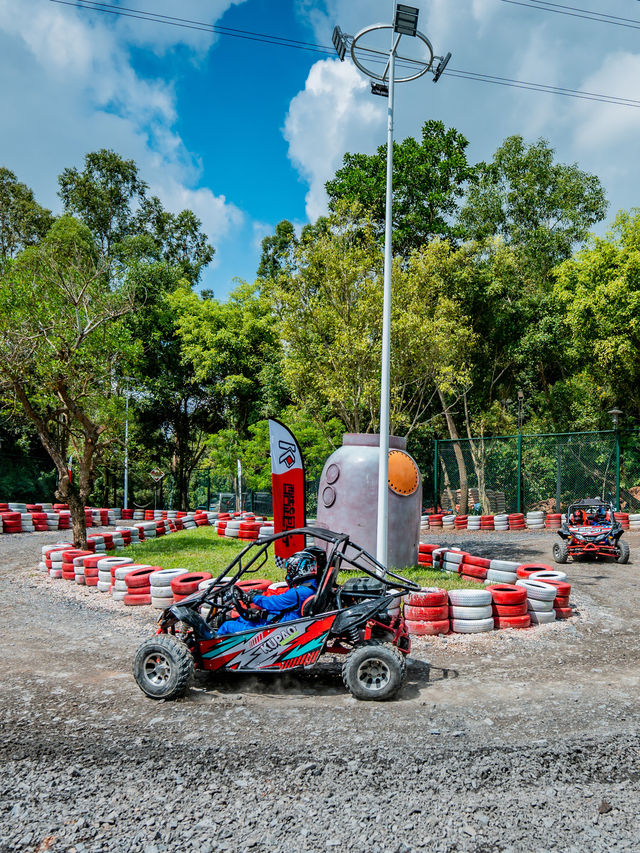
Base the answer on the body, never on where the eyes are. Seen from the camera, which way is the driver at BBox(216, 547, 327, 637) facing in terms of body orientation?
to the viewer's left

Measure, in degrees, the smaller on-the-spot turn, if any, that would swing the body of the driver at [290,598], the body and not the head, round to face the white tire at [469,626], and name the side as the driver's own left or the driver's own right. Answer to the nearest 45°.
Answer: approximately 135° to the driver's own right

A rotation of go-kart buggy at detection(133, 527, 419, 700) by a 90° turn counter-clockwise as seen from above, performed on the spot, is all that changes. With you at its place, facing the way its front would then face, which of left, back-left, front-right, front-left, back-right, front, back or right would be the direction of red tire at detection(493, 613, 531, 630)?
back-left

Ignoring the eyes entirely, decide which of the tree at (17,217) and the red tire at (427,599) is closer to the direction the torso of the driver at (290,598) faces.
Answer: the tree

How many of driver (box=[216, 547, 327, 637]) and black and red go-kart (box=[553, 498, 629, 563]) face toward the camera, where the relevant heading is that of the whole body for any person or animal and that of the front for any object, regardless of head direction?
1

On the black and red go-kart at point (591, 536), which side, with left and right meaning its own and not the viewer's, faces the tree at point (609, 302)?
back

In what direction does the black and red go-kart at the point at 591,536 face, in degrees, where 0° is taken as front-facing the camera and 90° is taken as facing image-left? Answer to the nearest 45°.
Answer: approximately 0°

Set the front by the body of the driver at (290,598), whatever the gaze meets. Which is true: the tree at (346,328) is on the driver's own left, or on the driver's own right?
on the driver's own right

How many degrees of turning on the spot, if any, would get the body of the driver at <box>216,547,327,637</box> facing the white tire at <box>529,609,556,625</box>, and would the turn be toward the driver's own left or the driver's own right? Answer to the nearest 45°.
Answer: approximately 135° to the driver's own right

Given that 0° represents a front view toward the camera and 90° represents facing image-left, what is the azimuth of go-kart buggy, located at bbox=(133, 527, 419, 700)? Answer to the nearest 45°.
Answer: approximately 90°

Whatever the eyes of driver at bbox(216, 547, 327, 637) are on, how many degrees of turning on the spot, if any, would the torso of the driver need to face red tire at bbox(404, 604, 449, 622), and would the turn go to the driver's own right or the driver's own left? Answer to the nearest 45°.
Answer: approximately 135° to the driver's own right
